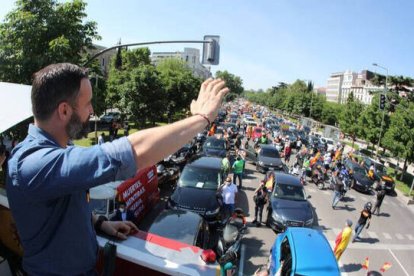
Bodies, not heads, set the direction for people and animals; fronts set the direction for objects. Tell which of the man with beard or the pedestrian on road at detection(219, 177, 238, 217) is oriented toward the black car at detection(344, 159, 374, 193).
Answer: the man with beard

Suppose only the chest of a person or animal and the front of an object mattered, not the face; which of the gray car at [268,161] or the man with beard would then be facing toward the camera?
the gray car

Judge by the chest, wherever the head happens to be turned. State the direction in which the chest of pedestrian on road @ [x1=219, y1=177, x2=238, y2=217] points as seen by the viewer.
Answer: toward the camera

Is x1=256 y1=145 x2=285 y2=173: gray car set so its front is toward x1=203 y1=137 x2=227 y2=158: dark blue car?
no

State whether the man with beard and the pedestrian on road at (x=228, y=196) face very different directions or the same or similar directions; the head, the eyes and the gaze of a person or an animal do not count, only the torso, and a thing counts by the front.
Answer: very different directions

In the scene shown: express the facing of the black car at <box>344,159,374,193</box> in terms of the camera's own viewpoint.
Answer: facing the viewer and to the right of the viewer

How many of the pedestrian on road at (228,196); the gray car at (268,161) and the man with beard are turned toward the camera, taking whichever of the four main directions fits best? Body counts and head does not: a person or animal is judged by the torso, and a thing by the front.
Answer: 2

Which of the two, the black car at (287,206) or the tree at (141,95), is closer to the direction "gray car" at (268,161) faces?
the black car

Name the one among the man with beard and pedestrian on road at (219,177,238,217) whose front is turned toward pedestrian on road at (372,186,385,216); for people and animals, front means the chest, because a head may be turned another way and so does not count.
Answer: the man with beard

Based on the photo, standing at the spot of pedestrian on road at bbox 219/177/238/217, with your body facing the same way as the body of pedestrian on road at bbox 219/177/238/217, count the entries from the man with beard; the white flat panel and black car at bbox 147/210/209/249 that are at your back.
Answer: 0

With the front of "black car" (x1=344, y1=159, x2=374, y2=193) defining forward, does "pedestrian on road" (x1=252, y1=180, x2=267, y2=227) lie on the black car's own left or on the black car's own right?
on the black car's own right

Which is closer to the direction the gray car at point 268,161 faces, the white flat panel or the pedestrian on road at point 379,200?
the white flat panel

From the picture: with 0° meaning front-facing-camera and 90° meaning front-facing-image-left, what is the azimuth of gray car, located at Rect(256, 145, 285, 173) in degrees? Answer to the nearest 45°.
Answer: approximately 0°

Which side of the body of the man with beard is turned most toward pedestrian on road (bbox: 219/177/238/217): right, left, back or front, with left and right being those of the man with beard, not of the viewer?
front

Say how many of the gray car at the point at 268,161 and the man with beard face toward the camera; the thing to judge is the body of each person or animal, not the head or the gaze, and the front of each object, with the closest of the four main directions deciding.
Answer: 1

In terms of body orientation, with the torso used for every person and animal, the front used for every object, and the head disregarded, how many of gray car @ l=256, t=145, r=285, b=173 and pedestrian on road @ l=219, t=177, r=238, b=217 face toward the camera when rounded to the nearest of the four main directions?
2

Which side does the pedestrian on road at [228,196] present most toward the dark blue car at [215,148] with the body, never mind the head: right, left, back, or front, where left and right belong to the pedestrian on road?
back

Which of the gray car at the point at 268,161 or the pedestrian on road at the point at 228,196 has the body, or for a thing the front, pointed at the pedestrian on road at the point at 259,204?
the gray car

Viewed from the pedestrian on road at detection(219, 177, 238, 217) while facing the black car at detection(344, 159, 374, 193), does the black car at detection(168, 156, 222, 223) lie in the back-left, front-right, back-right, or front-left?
back-left

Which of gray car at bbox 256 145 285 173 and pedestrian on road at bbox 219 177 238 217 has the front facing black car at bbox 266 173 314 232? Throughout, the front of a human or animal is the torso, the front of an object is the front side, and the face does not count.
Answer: gray car at bbox 256 145 285 173
